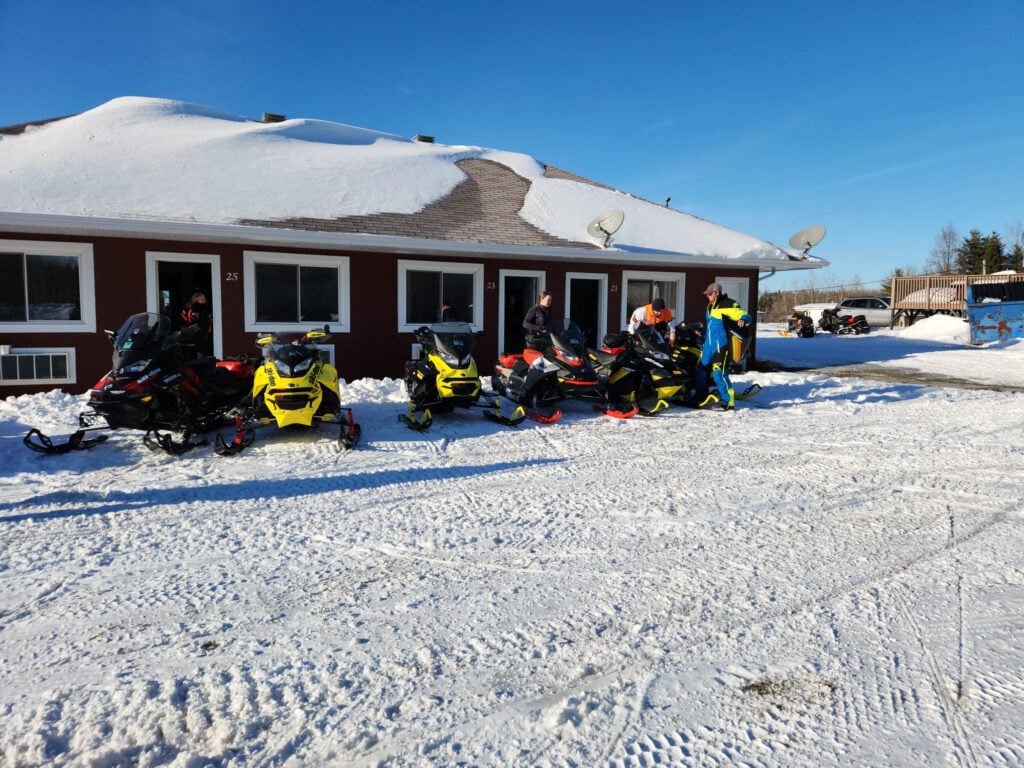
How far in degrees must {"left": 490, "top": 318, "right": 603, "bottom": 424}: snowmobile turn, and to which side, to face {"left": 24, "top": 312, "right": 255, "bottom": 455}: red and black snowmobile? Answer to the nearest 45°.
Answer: approximately 90° to its right

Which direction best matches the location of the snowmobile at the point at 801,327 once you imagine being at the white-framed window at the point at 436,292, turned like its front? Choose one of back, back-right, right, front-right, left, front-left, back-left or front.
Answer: back-left

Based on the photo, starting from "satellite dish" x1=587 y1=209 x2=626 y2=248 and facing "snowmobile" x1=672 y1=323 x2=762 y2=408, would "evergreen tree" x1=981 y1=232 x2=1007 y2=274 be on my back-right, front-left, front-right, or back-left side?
back-left

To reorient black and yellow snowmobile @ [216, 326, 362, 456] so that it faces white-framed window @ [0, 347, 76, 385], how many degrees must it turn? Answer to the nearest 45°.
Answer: approximately 135° to its right

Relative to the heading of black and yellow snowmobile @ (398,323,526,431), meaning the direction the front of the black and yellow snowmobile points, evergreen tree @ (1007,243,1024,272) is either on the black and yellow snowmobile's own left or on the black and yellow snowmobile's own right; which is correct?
on the black and yellow snowmobile's own left

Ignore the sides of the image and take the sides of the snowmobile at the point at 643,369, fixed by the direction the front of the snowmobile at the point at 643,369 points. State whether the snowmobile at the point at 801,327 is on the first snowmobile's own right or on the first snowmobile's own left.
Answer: on the first snowmobile's own left

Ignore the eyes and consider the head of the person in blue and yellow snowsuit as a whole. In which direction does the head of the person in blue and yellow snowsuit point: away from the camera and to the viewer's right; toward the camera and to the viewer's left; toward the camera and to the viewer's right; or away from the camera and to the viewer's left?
toward the camera and to the viewer's left

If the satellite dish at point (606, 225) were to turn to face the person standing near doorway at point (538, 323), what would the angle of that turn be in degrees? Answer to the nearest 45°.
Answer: approximately 45° to its left

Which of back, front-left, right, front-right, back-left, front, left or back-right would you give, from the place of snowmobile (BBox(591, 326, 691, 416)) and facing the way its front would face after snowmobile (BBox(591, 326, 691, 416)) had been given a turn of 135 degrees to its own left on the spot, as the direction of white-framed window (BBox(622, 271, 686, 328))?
front

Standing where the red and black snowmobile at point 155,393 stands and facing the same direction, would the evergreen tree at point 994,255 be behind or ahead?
behind

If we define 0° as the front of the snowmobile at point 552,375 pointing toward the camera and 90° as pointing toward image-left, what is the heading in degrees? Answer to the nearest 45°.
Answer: approximately 315°

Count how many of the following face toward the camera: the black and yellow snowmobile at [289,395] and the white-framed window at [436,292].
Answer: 2

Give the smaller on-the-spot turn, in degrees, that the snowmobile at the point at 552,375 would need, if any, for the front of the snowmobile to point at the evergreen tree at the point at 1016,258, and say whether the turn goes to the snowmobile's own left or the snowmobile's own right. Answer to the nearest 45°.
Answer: approximately 90° to the snowmobile's own left

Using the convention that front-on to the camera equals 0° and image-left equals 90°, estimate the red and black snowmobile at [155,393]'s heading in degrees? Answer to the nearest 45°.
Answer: approximately 45°
